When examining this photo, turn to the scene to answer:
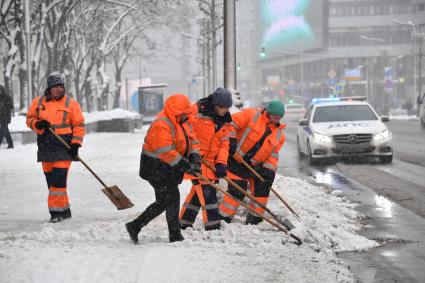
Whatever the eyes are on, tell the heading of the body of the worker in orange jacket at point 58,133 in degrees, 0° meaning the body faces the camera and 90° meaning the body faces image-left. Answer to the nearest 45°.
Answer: approximately 0°

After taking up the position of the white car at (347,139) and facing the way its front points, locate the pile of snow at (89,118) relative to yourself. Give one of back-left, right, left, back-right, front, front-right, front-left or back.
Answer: back-right

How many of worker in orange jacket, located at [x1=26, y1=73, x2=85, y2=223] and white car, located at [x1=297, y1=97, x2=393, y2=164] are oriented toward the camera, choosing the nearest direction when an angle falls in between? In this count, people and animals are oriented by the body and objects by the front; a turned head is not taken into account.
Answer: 2

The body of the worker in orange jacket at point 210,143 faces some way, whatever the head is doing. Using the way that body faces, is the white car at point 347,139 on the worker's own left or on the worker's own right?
on the worker's own left

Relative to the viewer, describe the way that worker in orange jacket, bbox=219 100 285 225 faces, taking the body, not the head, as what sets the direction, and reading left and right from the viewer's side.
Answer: facing the viewer and to the right of the viewer

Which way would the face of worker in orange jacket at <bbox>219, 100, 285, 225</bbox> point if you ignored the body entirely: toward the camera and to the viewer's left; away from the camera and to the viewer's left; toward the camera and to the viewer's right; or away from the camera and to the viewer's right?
toward the camera and to the viewer's right

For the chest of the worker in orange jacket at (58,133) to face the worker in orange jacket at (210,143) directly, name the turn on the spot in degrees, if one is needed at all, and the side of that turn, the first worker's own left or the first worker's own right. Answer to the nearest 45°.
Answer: approximately 45° to the first worker's own left

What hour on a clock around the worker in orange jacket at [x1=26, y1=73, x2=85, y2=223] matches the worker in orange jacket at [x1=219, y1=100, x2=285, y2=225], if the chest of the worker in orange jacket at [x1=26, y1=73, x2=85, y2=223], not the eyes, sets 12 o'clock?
the worker in orange jacket at [x1=219, y1=100, x2=285, y2=225] is roughly at 10 o'clock from the worker in orange jacket at [x1=26, y1=73, x2=85, y2=223].

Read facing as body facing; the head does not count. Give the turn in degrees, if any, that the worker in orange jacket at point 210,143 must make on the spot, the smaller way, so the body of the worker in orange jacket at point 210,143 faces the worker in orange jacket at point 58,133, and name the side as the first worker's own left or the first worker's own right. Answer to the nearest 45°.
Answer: approximately 180°

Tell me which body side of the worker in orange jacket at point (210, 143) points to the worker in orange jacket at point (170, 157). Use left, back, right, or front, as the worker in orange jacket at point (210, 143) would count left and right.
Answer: right

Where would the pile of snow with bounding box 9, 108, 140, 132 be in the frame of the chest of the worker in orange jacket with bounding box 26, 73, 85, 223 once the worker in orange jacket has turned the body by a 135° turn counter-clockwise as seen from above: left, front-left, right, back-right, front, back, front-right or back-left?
front-left

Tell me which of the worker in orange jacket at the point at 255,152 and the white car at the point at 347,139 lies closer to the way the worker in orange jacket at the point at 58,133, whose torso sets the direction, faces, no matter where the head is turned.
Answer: the worker in orange jacket

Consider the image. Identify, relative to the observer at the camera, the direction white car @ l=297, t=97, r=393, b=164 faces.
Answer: facing the viewer
